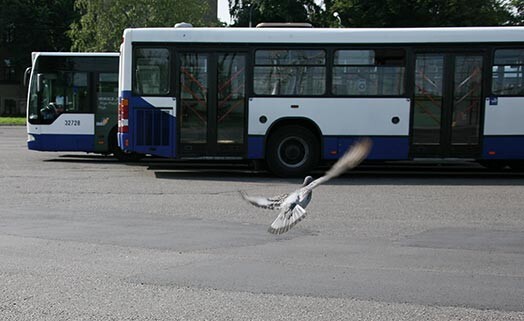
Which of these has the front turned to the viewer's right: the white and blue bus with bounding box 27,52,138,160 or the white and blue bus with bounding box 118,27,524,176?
the white and blue bus with bounding box 118,27,524,176

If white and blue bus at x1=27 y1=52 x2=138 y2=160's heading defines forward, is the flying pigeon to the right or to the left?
on its left

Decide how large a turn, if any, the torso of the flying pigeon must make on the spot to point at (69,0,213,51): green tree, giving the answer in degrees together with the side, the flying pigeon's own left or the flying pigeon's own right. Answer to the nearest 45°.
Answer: approximately 45° to the flying pigeon's own left

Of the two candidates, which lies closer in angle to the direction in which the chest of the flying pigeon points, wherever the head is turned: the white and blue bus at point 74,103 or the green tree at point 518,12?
the green tree

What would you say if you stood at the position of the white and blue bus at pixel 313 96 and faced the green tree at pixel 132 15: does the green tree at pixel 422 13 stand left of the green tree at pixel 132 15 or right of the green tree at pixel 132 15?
right

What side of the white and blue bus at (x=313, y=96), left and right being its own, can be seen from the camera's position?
right

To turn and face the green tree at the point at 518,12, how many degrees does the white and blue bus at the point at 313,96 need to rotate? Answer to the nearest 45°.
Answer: approximately 45° to its left

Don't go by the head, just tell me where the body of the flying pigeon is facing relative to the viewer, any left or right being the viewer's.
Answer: facing away from the viewer and to the right of the viewer

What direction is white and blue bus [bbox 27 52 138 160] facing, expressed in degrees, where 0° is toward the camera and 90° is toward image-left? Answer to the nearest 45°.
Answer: approximately 90°

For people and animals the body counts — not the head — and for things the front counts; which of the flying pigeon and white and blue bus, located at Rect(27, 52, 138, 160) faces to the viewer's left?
the white and blue bus

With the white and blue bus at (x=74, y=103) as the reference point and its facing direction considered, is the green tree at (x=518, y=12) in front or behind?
behind

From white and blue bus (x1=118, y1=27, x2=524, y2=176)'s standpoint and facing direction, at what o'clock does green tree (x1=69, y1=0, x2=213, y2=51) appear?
The green tree is roughly at 8 o'clock from the white and blue bus.

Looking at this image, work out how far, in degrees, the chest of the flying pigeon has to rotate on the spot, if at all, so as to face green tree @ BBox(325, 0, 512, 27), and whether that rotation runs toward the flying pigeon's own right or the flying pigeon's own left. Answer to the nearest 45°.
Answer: approximately 45° to the flying pigeon's own left
